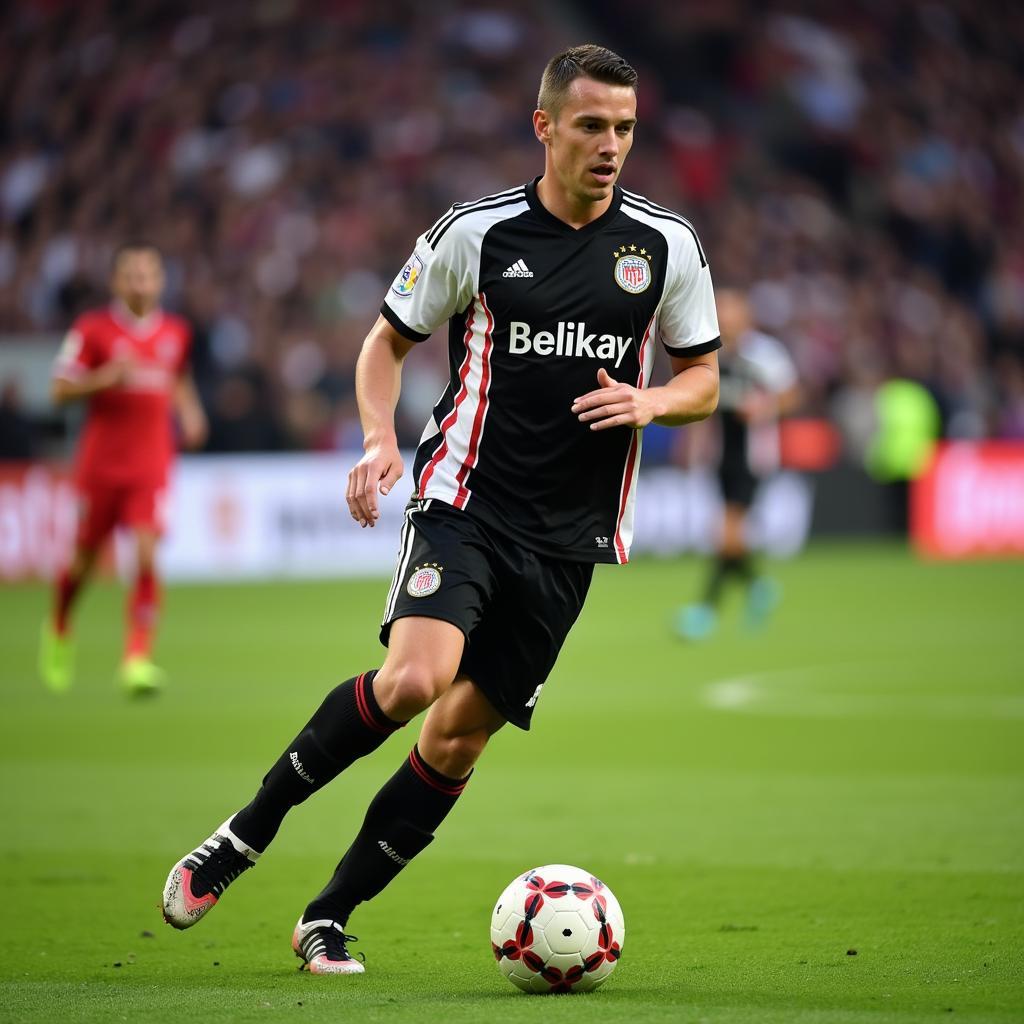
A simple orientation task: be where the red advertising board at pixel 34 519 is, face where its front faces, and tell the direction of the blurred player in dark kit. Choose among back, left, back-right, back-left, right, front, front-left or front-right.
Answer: front-left

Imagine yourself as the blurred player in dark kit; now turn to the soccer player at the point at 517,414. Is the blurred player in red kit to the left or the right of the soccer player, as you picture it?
right

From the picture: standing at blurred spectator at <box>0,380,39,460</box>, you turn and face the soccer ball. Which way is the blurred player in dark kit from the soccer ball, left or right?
left

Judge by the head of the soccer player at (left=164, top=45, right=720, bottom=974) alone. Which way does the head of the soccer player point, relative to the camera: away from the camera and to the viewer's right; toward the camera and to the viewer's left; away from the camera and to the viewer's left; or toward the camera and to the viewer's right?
toward the camera and to the viewer's right

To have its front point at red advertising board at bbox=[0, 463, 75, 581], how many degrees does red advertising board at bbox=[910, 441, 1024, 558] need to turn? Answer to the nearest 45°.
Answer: approximately 45° to its right

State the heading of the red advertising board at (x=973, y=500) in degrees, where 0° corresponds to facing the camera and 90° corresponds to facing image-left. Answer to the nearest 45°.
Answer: approximately 0°

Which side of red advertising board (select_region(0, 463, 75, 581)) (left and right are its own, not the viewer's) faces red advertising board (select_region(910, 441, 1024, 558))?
left

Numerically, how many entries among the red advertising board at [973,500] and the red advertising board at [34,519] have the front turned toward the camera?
2

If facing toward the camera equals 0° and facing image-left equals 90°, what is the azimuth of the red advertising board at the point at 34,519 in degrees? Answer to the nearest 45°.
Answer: approximately 0°

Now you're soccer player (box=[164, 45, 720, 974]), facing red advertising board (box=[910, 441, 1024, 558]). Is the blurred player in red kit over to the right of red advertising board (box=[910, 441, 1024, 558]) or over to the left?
left

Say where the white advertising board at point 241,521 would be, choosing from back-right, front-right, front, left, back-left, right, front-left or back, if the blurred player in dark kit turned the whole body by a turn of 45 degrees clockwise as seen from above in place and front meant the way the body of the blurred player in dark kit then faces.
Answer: front-right

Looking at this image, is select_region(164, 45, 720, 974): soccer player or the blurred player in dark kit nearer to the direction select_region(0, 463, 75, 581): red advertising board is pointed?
the soccer player
